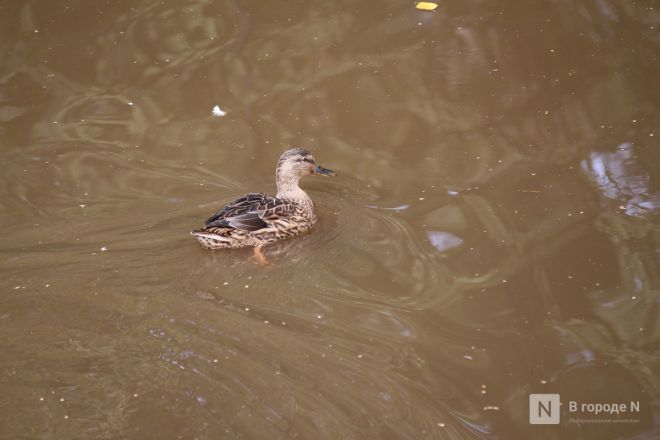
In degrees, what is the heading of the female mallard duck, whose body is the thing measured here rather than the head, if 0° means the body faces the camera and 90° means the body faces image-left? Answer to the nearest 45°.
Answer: approximately 270°

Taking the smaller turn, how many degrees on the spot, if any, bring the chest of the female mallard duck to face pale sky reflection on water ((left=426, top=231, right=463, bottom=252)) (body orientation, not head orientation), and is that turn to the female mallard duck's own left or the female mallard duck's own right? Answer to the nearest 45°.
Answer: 0° — it already faces it

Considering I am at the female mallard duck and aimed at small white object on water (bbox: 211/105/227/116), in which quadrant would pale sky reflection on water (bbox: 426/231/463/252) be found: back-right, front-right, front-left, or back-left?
back-right
